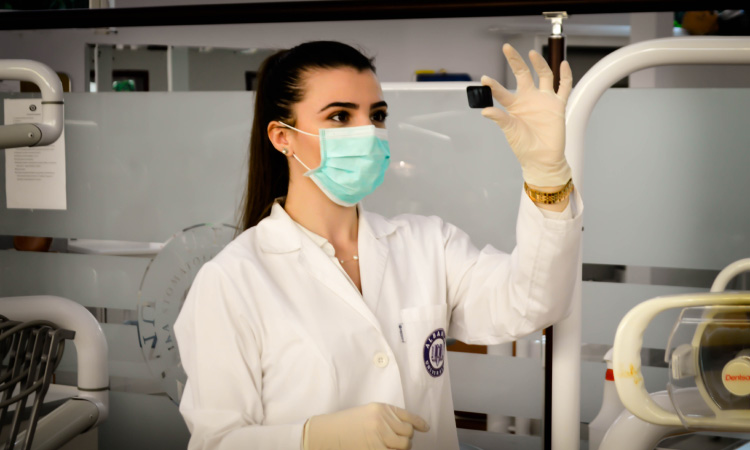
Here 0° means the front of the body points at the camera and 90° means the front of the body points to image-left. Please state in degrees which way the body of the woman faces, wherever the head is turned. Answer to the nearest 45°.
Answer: approximately 315°

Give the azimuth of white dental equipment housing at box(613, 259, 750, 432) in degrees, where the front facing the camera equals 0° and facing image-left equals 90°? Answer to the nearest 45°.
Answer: approximately 0°

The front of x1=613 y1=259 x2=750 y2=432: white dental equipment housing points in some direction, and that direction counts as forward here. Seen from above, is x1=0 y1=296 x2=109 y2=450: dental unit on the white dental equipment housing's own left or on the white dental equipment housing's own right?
on the white dental equipment housing's own right

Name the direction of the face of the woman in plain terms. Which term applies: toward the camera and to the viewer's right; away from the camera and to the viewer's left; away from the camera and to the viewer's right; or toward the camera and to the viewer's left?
toward the camera and to the viewer's right
